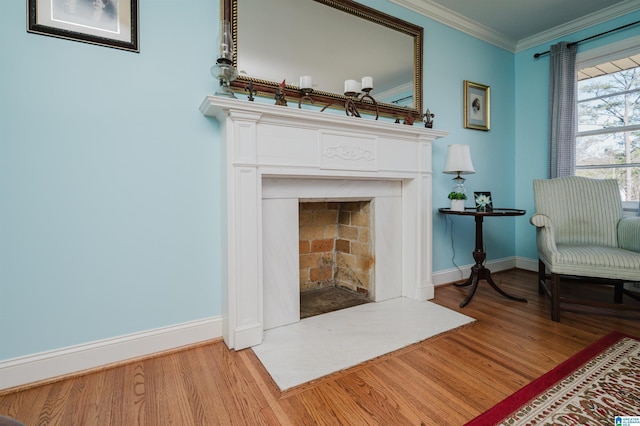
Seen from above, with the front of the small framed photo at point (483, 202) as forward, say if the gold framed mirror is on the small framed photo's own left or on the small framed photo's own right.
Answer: on the small framed photo's own right

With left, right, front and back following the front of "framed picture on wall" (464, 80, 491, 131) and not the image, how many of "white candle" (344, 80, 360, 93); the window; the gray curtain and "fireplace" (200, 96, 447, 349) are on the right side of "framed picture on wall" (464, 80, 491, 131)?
2

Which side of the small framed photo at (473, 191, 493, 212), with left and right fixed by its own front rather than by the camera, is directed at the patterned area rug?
front

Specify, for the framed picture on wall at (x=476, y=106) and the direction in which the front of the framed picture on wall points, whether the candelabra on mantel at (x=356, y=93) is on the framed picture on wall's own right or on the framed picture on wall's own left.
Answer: on the framed picture on wall's own right

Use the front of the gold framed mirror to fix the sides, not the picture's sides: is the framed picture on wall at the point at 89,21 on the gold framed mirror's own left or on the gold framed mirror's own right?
on the gold framed mirror's own right

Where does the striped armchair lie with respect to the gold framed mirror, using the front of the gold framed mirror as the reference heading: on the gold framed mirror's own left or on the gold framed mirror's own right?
on the gold framed mirror's own left

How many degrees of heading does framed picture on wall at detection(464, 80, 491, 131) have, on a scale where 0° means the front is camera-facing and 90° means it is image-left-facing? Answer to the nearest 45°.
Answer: approximately 315°

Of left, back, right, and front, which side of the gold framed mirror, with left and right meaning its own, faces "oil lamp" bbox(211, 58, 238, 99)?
right

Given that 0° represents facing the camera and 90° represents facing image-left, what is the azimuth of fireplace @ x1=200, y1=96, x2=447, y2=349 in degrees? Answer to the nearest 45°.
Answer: approximately 315°

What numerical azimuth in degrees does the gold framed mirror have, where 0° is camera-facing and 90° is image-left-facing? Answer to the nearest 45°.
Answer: approximately 315°
